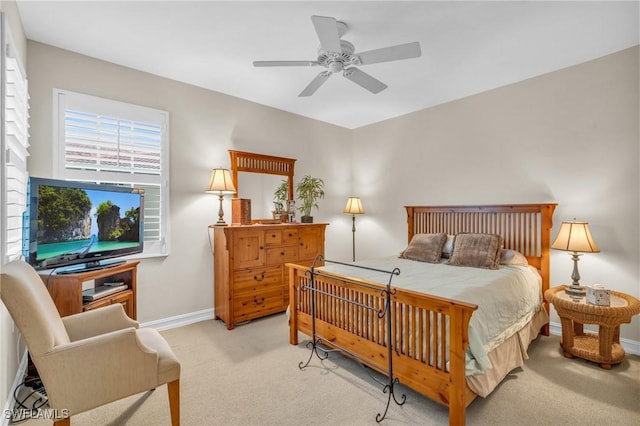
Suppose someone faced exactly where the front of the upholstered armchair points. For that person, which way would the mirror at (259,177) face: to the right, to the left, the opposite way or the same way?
to the right

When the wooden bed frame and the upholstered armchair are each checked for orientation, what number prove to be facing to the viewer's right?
1

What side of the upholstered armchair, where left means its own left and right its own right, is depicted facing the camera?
right

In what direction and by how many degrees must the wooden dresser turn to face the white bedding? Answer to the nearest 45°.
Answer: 0° — it already faces it

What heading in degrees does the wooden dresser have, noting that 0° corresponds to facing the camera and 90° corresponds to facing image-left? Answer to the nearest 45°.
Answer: approximately 315°

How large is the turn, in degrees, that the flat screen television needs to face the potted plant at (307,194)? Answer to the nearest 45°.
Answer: approximately 45° to its left

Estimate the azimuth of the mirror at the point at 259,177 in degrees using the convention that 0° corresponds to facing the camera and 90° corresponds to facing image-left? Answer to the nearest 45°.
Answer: approximately 315°

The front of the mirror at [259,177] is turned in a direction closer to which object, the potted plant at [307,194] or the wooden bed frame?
the wooden bed frame

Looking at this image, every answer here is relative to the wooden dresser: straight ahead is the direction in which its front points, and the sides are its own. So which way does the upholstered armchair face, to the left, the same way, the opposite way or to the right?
to the left
